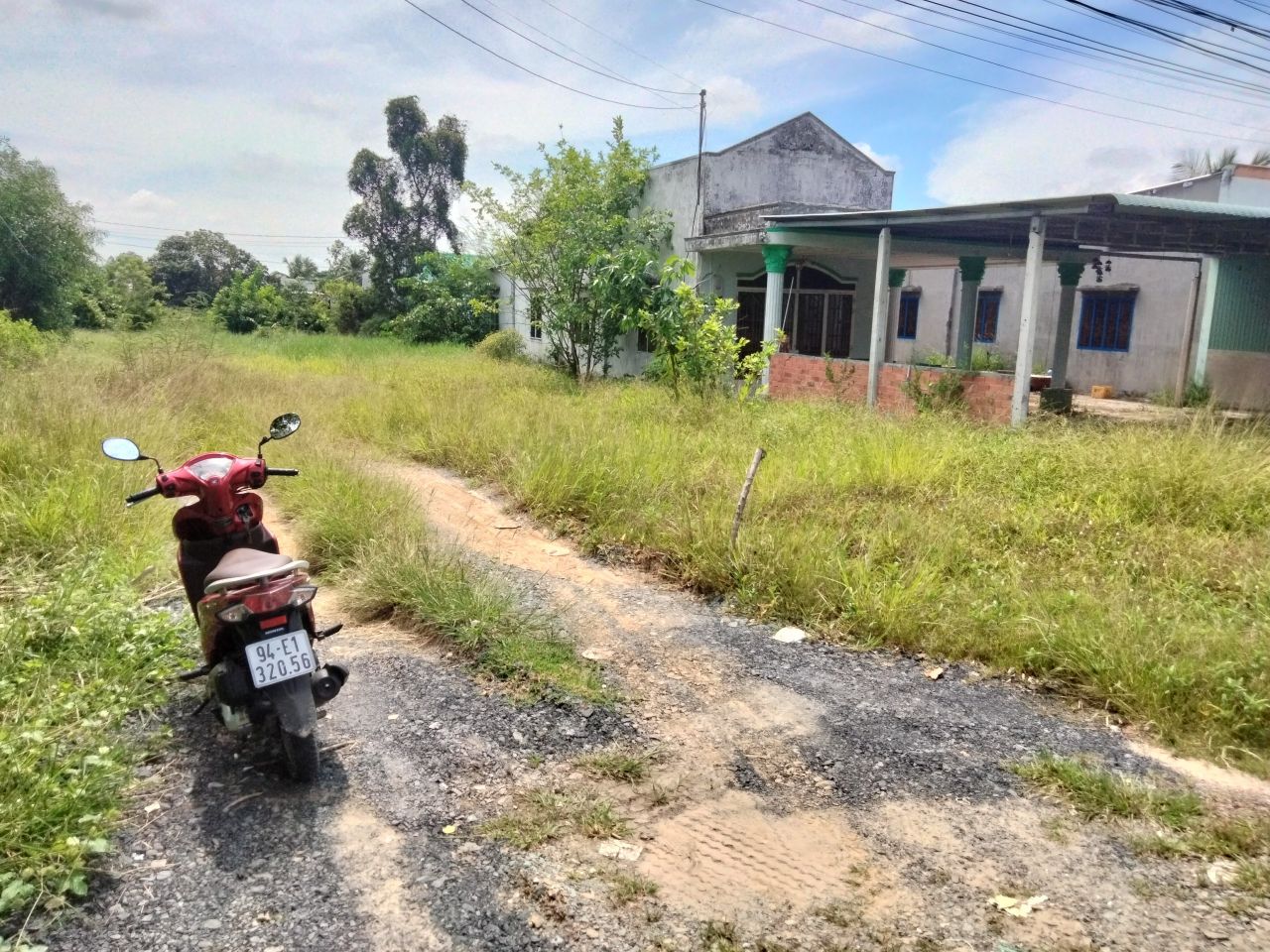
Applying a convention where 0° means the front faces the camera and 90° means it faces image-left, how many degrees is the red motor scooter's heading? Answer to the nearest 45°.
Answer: approximately 180°

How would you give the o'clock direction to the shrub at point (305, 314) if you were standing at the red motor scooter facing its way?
The shrub is roughly at 12 o'clock from the red motor scooter.

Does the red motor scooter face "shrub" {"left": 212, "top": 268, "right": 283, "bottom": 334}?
yes

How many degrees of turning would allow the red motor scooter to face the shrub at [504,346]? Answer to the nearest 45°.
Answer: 0° — it already faces it

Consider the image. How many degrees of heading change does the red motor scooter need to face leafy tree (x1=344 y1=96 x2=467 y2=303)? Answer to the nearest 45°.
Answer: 0° — it already faces it

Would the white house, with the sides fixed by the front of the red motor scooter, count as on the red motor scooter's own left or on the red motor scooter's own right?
on the red motor scooter's own right

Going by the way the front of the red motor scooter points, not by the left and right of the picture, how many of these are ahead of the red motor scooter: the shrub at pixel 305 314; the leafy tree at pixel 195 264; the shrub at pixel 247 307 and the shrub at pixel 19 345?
4

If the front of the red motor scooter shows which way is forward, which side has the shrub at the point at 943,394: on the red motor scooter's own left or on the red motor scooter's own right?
on the red motor scooter's own right
